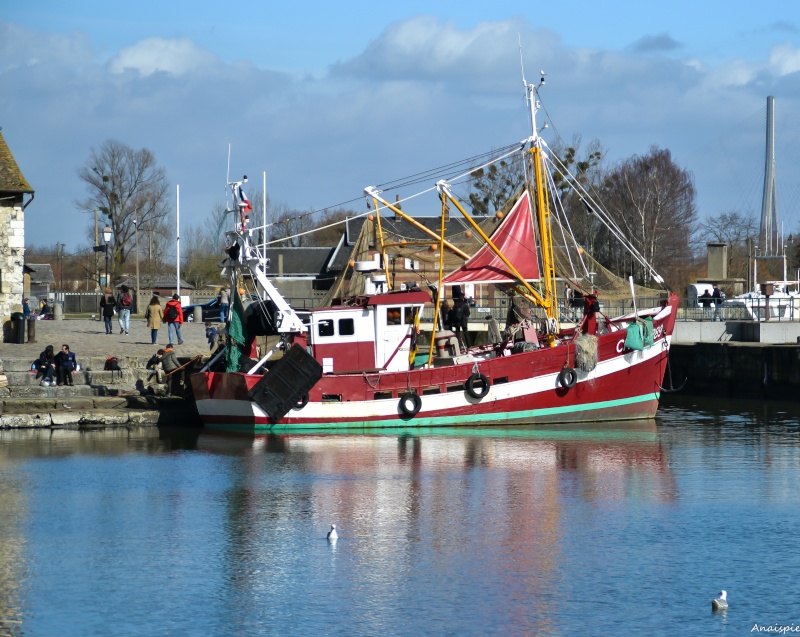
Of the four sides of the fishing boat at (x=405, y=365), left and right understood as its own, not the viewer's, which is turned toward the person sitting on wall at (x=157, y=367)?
back

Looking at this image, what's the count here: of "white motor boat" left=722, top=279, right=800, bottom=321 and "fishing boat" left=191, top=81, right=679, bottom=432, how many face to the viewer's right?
1

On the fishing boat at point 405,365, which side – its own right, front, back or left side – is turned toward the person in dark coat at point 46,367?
back

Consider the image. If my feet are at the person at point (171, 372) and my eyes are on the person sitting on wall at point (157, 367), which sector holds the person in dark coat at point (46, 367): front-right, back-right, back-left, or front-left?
front-left

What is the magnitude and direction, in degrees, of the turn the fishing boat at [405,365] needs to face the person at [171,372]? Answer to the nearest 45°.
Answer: approximately 180°

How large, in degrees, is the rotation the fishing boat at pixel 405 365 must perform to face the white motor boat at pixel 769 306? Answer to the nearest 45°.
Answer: approximately 45° to its left

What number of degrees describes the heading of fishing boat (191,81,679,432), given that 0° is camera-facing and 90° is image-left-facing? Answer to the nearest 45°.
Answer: approximately 270°

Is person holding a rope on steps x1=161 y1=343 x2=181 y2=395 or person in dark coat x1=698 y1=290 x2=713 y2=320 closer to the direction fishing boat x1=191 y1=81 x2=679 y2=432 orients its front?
the person in dark coat

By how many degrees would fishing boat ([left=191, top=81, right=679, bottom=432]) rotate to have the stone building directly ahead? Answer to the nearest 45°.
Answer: approximately 135° to its left
